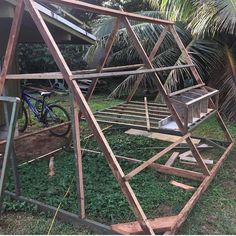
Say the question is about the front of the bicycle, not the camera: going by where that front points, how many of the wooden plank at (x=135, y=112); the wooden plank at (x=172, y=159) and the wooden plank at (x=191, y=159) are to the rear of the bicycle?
3

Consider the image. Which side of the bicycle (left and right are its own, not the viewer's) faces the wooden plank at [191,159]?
back

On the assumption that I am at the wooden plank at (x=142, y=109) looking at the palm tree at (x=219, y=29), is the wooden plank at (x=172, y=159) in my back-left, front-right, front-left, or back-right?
back-right

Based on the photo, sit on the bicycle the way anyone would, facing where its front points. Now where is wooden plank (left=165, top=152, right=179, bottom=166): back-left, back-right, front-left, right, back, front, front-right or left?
back

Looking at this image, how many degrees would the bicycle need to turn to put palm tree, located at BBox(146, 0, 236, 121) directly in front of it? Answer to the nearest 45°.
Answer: approximately 135° to its right

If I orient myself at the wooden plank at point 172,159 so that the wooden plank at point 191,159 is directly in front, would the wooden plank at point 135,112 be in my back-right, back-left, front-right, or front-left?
back-left

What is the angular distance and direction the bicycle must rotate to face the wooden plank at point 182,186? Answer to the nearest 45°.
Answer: approximately 180°

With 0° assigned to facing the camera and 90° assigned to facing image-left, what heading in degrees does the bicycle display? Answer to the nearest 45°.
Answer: approximately 135°

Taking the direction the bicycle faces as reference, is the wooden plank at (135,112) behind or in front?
behind

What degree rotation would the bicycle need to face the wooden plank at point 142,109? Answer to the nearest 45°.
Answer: approximately 180°

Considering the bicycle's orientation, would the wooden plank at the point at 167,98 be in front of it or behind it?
behind

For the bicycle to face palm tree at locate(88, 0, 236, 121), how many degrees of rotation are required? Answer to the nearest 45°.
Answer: approximately 135° to its right
